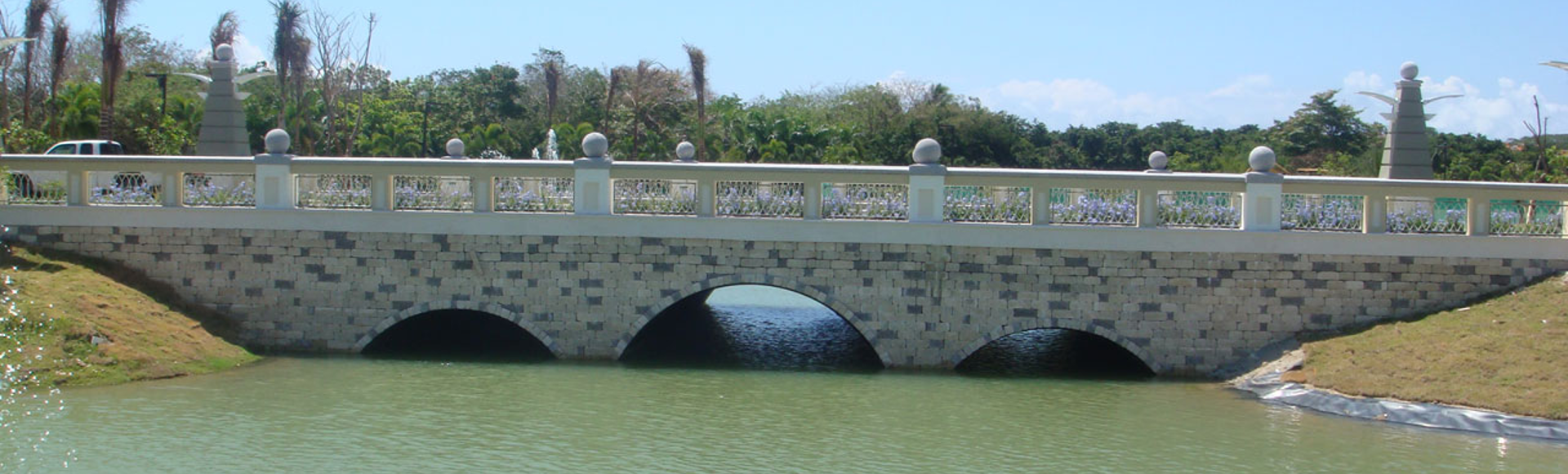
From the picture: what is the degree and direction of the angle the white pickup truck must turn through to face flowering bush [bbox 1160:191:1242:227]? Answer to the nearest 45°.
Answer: approximately 135° to its left

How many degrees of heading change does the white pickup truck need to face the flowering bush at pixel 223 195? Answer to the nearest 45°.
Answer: approximately 135° to its left

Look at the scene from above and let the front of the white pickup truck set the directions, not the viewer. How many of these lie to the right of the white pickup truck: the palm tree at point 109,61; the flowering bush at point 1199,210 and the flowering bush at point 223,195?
1

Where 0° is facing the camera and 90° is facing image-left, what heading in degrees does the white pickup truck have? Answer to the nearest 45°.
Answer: approximately 90°

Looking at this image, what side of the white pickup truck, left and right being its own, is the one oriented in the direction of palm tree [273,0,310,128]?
right
